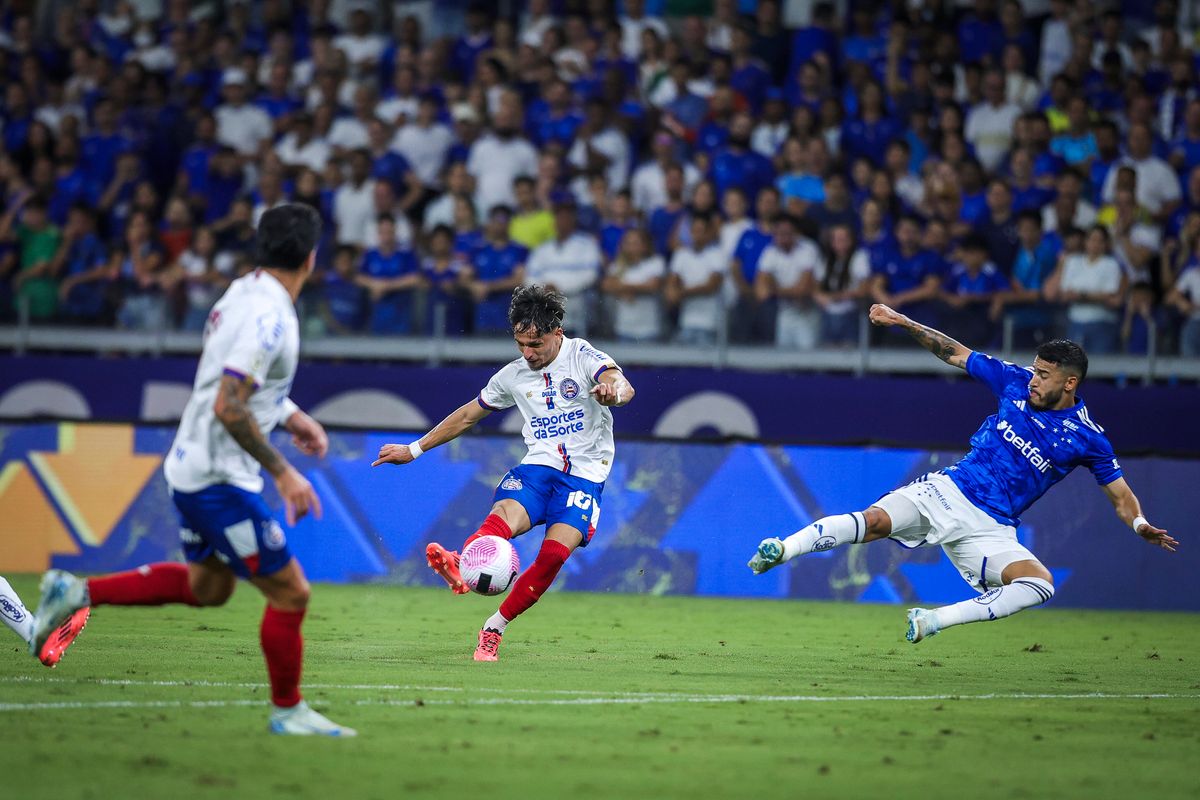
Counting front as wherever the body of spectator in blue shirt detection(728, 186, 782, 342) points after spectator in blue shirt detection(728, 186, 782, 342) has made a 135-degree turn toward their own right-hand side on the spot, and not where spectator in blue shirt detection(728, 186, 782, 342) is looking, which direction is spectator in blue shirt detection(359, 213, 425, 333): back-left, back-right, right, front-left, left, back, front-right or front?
front

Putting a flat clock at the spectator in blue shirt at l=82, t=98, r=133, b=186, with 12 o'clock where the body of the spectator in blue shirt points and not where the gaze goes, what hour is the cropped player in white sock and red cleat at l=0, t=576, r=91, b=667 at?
The cropped player in white sock and red cleat is roughly at 12 o'clock from the spectator in blue shirt.

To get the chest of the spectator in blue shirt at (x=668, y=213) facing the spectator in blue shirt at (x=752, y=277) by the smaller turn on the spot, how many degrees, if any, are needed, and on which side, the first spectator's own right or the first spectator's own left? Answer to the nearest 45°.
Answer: approximately 45° to the first spectator's own left

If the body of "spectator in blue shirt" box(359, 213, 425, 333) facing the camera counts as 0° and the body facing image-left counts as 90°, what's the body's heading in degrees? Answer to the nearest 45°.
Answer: approximately 0°

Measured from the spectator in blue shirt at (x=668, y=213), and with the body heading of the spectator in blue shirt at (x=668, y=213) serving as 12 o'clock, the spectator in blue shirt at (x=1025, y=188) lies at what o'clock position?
the spectator in blue shirt at (x=1025, y=188) is roughly at 9 o'clock from the spectator in blue shirt at (x=668, y=213).

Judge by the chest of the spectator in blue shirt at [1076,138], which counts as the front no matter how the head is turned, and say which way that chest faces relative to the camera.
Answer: toward the camera

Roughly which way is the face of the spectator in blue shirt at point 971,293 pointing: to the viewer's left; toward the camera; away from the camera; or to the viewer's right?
toward the camera

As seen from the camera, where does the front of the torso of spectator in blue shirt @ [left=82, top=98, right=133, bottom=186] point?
toward the camera

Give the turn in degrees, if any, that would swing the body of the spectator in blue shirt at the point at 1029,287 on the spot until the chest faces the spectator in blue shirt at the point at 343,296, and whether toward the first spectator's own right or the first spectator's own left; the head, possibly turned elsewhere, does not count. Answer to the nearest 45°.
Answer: approximately 45° to the first spectator's own right

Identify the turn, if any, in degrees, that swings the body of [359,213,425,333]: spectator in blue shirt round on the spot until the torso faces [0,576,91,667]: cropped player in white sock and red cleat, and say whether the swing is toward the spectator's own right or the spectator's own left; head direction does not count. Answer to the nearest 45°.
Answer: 0° — they already face them

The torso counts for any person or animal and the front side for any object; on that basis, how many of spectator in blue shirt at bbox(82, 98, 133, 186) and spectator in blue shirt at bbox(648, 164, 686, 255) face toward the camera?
2

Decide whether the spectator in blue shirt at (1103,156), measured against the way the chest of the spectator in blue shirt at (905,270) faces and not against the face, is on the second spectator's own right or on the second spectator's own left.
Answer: on the second spectator's own left

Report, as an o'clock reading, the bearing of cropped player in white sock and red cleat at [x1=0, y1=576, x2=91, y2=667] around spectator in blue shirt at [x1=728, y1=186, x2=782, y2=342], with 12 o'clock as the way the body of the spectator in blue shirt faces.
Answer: The cropped player in white sock and red cleat is roughly at 12 o'clock from the spectator in blue shirt.

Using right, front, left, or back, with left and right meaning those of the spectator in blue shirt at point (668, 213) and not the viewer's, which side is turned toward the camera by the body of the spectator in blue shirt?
front

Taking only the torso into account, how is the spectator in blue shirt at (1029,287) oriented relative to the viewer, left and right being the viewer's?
facing the viewer and to the left of the viewer

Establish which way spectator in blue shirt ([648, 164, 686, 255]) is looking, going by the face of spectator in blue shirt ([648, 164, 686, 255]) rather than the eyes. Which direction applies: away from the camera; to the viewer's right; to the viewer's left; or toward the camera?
toward the camera
